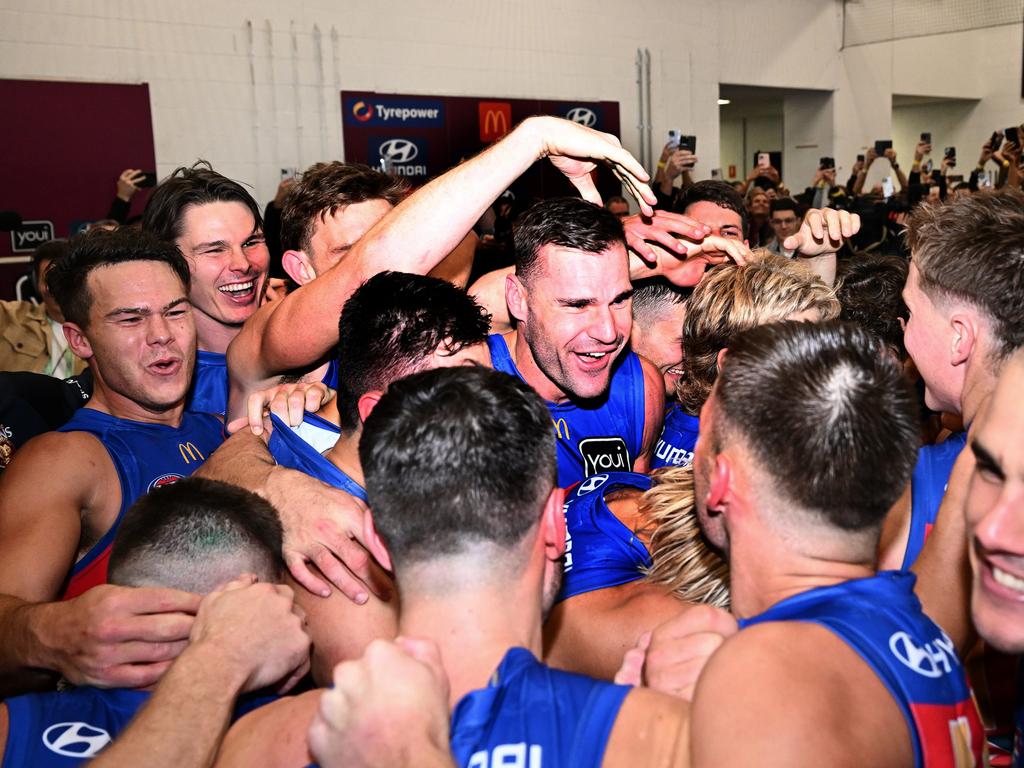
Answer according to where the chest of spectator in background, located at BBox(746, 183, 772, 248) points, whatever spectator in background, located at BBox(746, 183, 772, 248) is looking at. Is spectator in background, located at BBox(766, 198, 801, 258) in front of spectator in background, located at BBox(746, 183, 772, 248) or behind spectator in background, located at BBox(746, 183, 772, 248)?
in front

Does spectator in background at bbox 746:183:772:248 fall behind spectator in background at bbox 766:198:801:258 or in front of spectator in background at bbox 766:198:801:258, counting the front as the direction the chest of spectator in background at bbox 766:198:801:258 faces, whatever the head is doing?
behind

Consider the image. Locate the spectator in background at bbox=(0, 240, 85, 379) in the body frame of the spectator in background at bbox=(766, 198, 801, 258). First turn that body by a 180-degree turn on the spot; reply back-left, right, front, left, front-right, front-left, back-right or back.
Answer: back-left

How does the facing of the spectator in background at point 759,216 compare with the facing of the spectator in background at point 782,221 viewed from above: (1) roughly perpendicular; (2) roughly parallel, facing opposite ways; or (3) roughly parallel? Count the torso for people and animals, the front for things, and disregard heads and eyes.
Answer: roughly parallel

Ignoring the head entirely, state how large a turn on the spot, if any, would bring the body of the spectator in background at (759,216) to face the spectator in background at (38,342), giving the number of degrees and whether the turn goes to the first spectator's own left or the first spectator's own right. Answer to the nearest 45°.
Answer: approximately 45° to the first spectator's own right

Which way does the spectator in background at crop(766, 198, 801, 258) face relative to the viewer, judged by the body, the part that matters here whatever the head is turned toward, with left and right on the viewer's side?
facing the viewer

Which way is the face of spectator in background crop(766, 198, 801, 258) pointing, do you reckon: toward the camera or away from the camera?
toward the camera

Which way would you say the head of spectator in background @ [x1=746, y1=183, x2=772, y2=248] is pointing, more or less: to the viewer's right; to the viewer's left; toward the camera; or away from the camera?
toward the camera

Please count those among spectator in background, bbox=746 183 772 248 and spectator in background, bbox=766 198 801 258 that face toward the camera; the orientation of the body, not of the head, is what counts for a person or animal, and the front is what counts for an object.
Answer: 2
